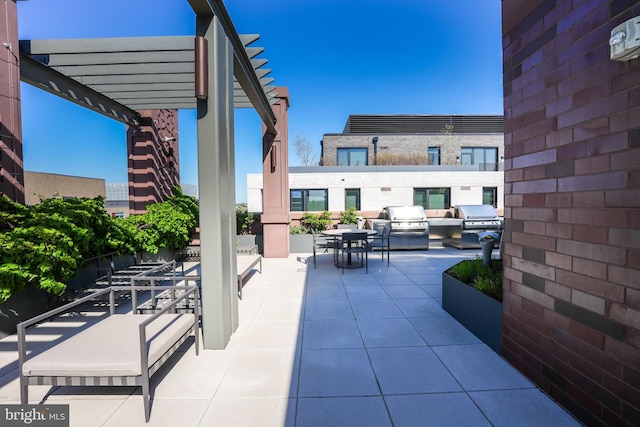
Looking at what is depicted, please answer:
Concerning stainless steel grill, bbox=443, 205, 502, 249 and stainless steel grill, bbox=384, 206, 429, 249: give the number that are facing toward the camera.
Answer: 2

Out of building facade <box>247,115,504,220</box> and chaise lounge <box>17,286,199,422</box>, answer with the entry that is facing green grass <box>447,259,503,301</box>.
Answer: the building facade

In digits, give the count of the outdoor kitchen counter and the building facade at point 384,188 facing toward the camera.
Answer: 2

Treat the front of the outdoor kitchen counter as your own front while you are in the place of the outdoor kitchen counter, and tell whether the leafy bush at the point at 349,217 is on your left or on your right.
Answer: on your right

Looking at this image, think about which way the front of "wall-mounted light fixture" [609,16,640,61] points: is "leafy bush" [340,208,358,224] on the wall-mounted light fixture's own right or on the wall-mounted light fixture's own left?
on the wall-mounted light fixture's own right

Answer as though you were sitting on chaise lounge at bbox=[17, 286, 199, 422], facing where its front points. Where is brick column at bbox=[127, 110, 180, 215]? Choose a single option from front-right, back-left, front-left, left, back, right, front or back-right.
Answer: back-right

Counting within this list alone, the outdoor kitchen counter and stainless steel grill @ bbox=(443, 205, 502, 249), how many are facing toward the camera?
2

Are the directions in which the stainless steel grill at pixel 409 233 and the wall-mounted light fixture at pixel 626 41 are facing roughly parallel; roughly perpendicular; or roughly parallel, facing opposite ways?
roughly perpendicular

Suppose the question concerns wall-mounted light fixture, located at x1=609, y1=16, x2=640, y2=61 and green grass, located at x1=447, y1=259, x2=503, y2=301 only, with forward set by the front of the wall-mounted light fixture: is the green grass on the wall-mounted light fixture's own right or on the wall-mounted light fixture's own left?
on the wall-mounted light fixture's own right

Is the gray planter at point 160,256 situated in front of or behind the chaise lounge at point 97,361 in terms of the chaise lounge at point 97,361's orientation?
behind

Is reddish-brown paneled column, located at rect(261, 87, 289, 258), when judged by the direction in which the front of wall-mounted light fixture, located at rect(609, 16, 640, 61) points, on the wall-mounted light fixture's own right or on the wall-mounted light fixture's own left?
on the wall-mounted light fixture's own right

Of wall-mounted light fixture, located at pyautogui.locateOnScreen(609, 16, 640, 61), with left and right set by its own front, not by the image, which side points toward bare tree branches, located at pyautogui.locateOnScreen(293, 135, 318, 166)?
right

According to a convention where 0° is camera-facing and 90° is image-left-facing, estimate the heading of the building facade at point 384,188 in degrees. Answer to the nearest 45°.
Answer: approximately 0°

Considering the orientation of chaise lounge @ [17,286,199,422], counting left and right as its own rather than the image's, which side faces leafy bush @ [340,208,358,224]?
back
